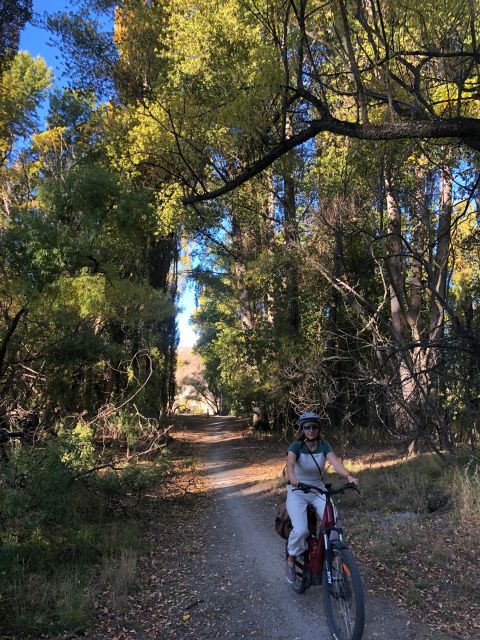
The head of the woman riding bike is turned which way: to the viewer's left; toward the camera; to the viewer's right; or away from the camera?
toward the camera

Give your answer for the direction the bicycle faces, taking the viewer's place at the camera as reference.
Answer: facing the viewer and to the right of the viewer

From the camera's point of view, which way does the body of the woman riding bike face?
toward the camera
